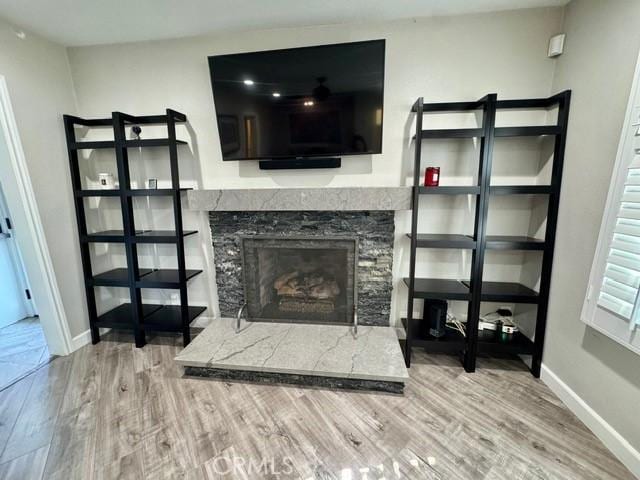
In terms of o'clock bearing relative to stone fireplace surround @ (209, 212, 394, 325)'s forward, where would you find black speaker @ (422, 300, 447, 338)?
The black speaker is roughly at 10 o'clock from the stone fireplace surround.

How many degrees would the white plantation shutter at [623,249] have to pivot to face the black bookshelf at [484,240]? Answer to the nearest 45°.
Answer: approximately 45° to its right

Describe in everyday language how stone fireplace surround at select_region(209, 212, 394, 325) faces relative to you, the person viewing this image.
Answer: facing the viewer

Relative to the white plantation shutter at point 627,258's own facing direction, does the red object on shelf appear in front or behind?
in front

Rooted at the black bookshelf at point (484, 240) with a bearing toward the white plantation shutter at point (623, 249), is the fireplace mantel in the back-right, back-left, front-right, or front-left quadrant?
back-right

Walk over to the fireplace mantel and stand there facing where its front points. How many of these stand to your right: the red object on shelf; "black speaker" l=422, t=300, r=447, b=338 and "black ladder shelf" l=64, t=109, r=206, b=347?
1

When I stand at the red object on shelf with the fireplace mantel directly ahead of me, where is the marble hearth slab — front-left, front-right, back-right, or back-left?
front-left

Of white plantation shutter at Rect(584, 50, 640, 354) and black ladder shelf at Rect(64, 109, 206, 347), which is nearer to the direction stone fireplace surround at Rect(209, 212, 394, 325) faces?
the white plantation shutter

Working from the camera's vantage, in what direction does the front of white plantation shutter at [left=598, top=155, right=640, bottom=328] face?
facing the viewer and to the left of the viewer

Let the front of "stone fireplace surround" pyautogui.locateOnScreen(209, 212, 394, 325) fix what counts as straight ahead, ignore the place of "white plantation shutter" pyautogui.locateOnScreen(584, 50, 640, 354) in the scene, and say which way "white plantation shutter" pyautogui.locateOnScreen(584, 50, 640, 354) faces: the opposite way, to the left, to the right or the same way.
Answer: to the right

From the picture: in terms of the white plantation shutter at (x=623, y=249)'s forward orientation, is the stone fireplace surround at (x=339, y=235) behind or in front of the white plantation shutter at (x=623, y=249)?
in front

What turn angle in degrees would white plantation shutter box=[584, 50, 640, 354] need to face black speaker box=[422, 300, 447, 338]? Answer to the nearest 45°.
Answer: approximately 45° to its right

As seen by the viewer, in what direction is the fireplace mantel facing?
toward the camera

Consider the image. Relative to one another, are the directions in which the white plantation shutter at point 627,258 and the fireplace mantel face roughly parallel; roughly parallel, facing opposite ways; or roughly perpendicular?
roughly perpendicular

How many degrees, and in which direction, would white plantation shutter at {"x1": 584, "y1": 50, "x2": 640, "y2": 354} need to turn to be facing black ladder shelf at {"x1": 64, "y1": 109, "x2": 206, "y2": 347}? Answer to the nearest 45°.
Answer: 0° — it already faces it
